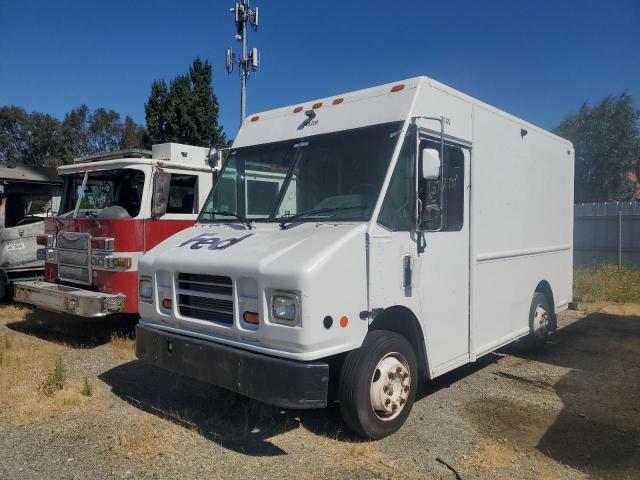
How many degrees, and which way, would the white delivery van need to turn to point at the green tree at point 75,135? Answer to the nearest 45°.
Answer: approximately 90° to its right

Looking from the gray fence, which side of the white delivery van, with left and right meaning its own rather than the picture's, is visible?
back

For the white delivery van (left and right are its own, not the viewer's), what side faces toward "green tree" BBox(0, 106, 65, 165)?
right

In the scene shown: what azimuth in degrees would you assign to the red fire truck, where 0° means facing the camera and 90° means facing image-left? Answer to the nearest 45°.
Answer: approximately 45°

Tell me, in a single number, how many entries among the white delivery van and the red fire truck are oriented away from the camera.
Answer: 0

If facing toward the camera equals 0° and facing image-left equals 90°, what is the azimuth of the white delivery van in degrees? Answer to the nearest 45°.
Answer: approximately 45°

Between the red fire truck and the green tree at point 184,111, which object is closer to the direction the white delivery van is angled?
the red fire truck

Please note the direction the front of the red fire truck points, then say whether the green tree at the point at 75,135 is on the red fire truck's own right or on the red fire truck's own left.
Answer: on the red fire truck's own right

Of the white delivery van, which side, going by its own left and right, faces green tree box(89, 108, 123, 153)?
right

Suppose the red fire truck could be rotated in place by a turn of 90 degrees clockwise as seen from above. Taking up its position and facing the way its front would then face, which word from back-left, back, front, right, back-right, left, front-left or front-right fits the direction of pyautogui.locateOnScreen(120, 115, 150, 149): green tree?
front-right
